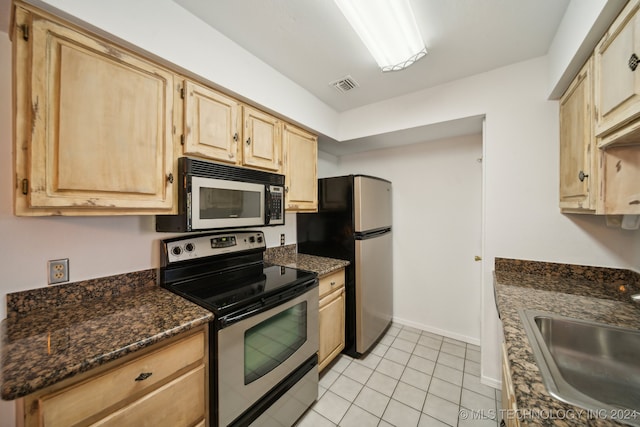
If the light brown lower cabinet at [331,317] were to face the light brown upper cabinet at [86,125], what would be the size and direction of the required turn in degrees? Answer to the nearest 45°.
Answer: approximately 90° to its right

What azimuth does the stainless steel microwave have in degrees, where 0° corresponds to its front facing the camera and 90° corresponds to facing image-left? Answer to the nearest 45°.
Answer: approximately 315°

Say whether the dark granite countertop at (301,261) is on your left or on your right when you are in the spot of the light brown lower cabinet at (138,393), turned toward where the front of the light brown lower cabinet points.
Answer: on your left

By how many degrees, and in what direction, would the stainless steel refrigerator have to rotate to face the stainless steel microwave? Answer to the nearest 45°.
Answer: approximately 90° to its right

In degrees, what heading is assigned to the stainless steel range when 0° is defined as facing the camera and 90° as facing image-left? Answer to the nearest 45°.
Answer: approximately 315°

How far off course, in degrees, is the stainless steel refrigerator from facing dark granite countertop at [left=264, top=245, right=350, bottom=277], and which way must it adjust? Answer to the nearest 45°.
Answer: approximately 135° to its right
